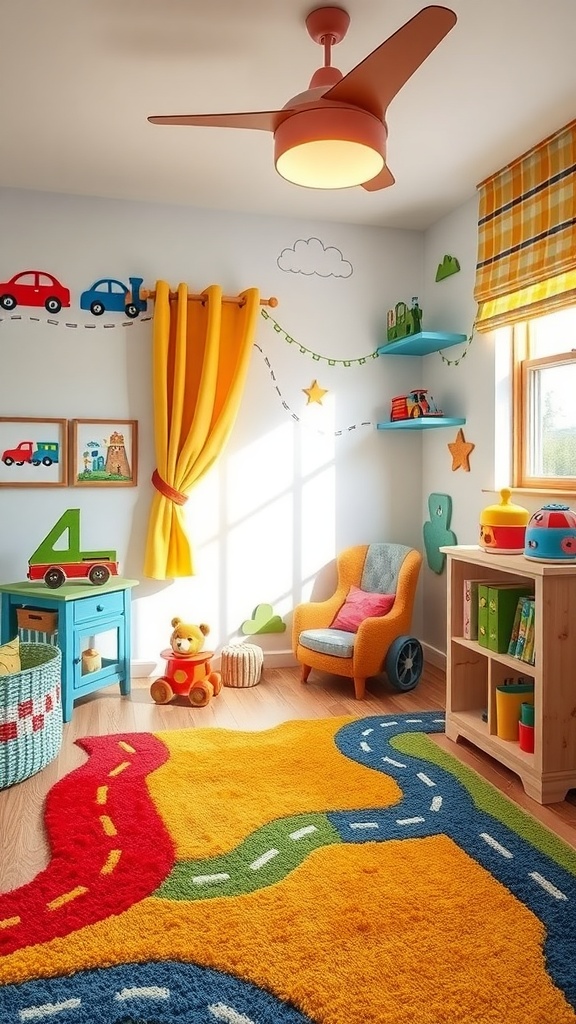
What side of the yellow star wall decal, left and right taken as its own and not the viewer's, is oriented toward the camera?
front

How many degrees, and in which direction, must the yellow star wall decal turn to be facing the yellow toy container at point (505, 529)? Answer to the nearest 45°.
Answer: approximately 45° to its left

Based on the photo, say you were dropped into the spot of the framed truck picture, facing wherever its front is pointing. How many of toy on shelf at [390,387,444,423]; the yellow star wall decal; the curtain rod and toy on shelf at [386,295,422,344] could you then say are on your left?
4

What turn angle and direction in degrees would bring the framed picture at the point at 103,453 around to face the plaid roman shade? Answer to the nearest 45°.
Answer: approximately 45° to its left

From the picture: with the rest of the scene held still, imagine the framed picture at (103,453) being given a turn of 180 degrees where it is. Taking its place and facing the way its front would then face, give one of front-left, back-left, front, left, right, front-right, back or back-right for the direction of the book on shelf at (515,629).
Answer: back-right

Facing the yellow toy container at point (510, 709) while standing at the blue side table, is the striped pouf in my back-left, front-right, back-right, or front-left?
front-left

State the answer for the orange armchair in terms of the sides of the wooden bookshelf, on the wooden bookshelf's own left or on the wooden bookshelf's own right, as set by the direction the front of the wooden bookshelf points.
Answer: on the wooden bookshelf's own right

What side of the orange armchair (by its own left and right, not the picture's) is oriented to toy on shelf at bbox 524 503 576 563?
left

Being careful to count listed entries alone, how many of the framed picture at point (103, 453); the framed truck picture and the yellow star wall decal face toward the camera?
3

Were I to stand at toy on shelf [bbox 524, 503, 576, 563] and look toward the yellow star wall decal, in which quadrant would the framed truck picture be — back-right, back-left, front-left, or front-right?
front-left

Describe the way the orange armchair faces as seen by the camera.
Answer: facing the viewer and to the left of the viewer

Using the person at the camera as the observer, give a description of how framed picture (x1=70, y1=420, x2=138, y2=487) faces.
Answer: facing the viewer

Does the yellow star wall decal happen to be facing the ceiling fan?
yes

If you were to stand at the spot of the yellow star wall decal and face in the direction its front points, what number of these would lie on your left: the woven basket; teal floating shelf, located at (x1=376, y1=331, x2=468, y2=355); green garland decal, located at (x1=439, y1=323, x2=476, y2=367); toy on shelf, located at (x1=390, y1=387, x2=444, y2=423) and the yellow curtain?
3

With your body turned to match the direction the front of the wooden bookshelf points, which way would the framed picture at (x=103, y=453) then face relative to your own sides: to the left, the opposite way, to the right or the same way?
to the left

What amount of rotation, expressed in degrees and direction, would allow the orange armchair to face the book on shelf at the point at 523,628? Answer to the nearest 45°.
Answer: approximately 90° to its left

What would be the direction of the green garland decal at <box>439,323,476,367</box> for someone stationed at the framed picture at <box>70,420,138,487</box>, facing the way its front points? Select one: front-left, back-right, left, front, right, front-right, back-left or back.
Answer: left
